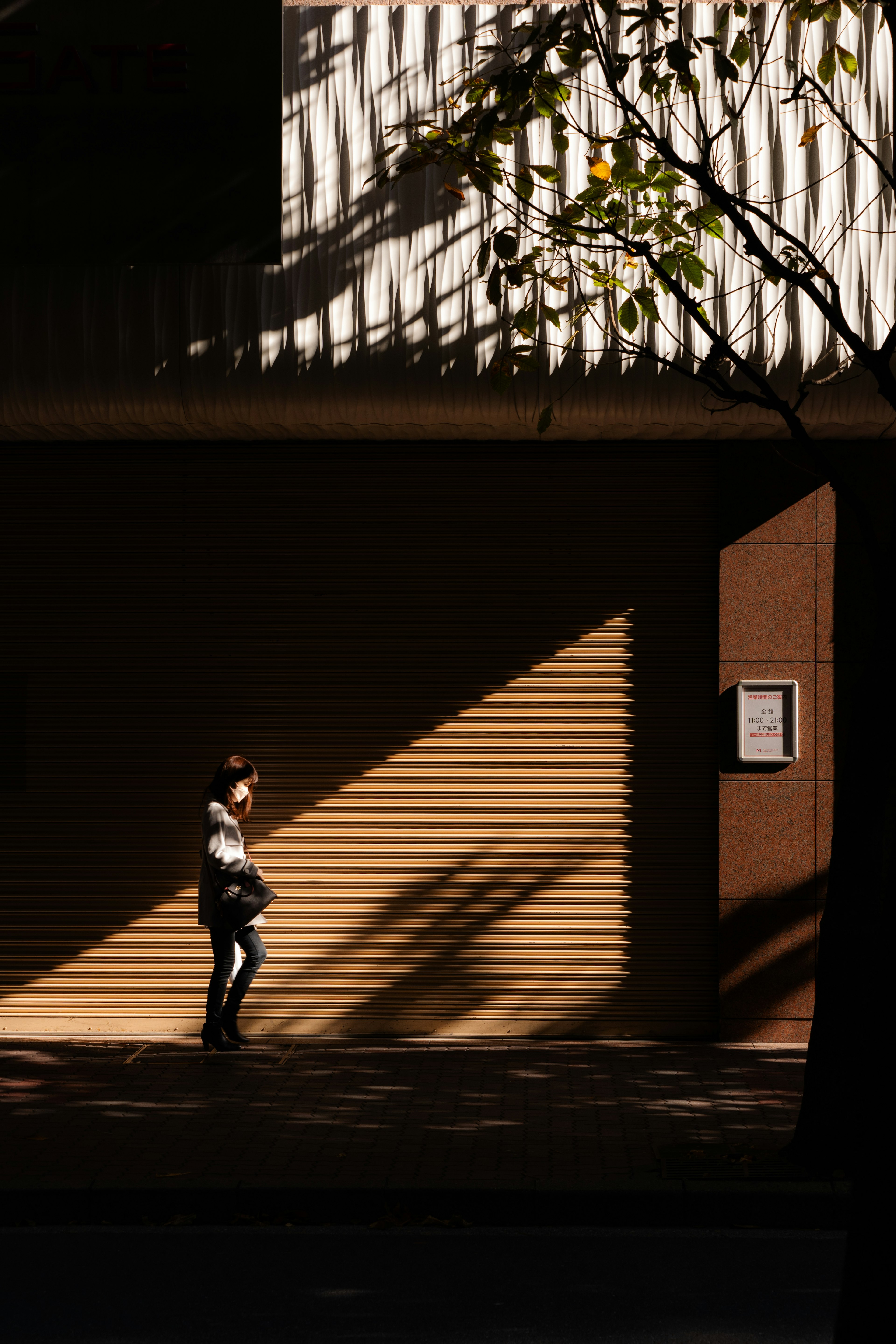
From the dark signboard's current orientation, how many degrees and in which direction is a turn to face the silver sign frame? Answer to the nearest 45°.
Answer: approximately 90° to its left

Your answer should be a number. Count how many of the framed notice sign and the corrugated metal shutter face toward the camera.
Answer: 2

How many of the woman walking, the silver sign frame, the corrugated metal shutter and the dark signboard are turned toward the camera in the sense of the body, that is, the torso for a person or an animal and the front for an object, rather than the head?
3

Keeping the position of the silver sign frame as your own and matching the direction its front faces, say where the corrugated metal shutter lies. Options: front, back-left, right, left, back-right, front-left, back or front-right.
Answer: right

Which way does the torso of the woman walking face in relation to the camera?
to the viewer's right

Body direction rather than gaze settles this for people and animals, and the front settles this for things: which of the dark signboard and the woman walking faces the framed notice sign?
the woman walking

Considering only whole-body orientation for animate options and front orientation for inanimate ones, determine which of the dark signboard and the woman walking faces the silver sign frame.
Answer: the woman walking

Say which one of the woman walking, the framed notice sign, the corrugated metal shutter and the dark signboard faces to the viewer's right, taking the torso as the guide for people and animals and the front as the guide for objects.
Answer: the woman walking
